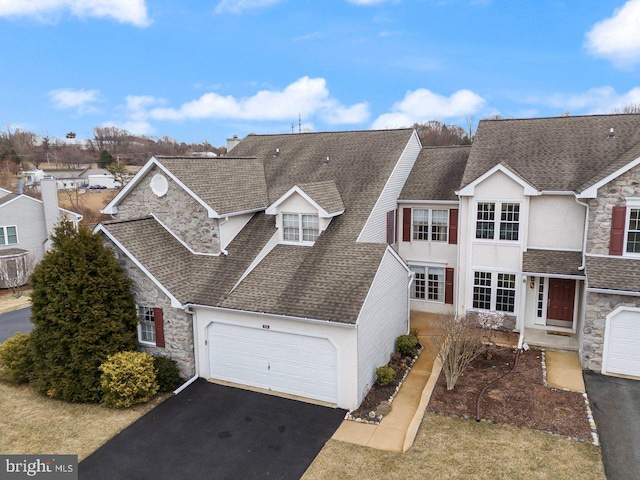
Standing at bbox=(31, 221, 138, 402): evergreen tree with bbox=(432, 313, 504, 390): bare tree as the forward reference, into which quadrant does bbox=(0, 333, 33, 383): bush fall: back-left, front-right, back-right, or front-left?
back-left

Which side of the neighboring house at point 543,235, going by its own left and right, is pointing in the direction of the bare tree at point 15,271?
right

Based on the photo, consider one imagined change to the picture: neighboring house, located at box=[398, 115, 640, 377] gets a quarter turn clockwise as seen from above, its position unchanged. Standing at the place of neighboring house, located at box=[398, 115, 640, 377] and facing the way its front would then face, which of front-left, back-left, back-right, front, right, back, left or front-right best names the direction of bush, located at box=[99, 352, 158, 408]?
front-left

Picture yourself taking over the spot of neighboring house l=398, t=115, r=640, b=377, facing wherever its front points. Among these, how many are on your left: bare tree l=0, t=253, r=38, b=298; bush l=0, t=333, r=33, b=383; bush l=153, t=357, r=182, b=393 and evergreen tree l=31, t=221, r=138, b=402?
0

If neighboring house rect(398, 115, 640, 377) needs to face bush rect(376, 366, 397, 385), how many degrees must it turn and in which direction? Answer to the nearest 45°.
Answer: approximately 45° to its right

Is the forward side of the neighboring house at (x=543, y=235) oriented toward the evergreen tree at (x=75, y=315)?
no

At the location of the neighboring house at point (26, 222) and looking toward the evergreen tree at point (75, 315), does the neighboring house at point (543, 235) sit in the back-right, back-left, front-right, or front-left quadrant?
front-left

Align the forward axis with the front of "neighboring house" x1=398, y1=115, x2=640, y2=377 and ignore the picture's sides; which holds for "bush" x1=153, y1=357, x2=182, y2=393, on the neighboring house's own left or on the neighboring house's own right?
on the neighboring house's own right

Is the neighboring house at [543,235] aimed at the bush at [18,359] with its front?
no

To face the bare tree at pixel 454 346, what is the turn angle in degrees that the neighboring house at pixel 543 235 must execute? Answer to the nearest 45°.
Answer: approximately 45° to its right

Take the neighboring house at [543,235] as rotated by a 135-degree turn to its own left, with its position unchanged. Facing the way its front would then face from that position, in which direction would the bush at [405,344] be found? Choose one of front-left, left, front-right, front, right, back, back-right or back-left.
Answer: back

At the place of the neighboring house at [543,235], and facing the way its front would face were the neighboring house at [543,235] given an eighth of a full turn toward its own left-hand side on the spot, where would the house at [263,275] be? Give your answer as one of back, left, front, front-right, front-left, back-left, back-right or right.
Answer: right

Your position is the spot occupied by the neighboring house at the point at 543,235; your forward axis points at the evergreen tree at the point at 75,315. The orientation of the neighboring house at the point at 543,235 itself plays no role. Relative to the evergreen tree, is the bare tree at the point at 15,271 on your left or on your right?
right

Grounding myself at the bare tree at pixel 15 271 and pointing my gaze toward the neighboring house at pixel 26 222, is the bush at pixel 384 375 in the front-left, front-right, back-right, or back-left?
back-right

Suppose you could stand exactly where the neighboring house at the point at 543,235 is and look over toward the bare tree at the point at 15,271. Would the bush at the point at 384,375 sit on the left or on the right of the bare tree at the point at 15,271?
left

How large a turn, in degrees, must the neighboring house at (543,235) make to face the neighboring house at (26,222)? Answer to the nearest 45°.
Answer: approximately 90° to its right

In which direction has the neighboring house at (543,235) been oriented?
toward the camera
